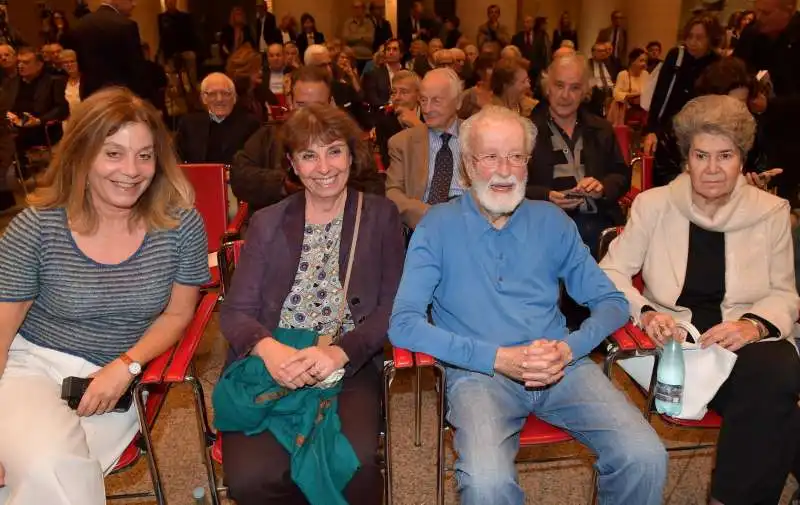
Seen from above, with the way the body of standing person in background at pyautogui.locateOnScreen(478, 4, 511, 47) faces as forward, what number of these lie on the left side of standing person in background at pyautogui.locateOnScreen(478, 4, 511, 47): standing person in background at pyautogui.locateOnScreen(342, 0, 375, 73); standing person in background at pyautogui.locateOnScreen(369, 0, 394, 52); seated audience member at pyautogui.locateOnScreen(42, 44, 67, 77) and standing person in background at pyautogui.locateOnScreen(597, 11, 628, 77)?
1

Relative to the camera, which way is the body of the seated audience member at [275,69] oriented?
toward the camera

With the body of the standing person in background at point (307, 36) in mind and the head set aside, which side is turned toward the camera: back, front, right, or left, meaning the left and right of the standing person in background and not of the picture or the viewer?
front

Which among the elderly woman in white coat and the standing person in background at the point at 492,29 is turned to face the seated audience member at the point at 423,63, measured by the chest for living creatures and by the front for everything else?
the standing person in background

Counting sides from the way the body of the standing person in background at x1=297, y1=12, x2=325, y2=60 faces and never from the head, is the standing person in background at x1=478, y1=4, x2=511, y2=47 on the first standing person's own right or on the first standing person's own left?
on the first standing person's own left

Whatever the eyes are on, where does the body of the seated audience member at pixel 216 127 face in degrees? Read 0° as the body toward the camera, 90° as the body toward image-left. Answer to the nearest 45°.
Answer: approximately 0°

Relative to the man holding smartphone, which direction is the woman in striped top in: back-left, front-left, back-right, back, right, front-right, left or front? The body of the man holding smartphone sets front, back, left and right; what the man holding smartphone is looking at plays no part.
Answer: front-right

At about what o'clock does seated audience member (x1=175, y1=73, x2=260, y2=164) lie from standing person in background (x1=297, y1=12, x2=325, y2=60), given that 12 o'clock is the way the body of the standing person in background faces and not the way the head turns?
The seated audience member is roughly at 12 o'clock from the standing person in background.

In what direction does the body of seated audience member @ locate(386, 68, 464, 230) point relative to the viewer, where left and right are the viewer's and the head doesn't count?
facing the viewer

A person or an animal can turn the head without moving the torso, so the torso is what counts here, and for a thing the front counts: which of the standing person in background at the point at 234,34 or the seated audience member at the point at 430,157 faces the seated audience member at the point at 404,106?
the standing person in background

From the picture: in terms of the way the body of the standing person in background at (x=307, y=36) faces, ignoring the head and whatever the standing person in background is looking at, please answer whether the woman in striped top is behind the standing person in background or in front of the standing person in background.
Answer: in front

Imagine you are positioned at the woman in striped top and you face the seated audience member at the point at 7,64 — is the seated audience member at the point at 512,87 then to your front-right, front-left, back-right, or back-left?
front-right

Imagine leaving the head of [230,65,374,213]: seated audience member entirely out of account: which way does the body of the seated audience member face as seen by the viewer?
toward the camera

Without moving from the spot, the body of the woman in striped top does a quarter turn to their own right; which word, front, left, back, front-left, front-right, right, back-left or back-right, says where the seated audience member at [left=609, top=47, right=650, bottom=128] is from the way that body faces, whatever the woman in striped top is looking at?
back-right

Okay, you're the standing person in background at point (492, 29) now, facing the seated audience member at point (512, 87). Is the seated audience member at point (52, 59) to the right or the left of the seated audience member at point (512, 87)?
right

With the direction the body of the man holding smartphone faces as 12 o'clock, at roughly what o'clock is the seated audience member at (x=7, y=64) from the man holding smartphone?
The seated audience member is roughly at 4 o'clock from the man holding smartphone.
